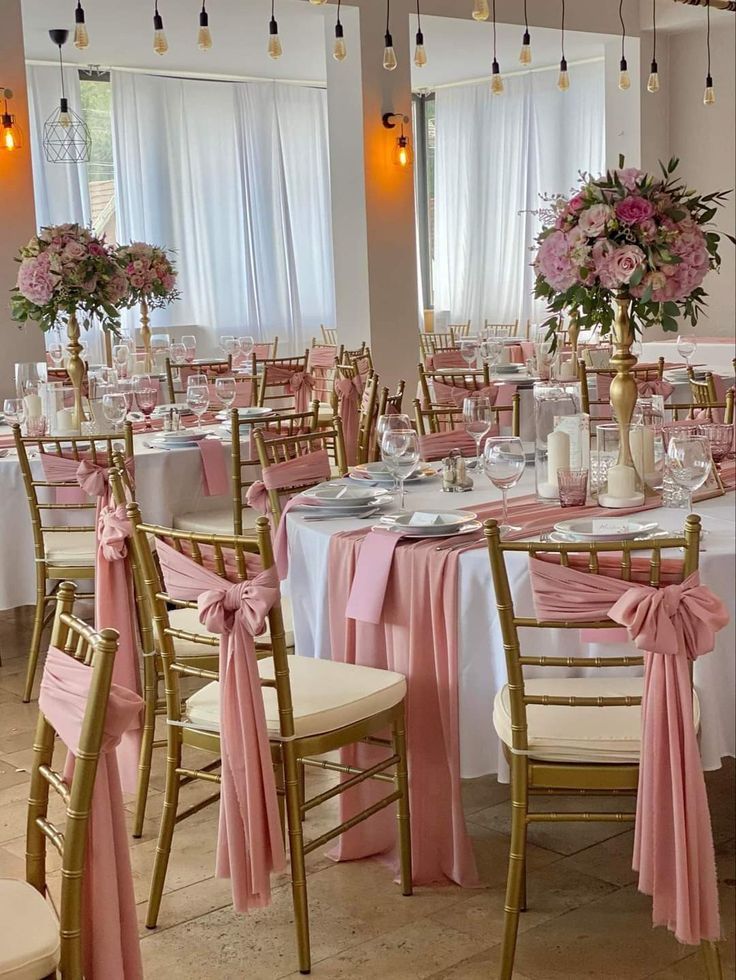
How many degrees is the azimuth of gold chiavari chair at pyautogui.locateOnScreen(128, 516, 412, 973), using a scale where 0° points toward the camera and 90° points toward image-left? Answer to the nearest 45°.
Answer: approximately 225°

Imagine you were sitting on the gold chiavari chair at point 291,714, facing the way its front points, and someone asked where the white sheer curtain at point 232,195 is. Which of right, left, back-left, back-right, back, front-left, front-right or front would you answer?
front-left

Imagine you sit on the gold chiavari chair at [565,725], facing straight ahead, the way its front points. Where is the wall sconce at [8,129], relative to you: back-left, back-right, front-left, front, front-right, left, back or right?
front-left

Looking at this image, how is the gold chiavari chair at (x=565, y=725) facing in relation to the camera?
away from the camera

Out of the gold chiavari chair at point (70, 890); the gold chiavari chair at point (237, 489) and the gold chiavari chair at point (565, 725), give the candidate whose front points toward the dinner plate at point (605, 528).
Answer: the gold chiavari chair at point (565, 725)

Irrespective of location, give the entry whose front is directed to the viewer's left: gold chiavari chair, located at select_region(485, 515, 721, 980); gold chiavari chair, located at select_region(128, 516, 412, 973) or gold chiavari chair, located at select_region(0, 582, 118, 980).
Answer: gold chiavari chair, located at select_region(0, 582, 118, 980)

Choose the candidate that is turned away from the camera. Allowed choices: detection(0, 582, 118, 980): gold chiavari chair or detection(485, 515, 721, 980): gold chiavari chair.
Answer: detection(485, 515, 721, 980): gold chiavari chair

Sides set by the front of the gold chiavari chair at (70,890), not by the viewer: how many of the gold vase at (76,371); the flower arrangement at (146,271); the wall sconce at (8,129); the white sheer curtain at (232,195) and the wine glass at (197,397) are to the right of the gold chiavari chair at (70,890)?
5

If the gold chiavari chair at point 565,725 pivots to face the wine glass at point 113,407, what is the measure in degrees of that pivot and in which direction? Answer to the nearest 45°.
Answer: approximately 45° to its left

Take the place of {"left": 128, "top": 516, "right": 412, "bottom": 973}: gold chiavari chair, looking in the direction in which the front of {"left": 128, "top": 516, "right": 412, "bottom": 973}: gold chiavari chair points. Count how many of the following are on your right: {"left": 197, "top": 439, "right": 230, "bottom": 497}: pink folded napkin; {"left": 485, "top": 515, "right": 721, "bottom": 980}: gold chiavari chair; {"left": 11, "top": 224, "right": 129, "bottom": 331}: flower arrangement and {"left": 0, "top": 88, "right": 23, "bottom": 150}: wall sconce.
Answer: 1

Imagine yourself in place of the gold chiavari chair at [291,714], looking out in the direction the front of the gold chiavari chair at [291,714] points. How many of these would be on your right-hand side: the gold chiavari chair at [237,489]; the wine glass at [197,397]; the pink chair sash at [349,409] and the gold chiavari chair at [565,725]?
1

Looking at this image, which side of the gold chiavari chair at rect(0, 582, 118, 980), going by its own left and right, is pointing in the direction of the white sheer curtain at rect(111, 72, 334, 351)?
right

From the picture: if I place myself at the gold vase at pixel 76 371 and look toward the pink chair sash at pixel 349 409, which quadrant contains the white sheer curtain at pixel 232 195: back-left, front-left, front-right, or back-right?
front-left

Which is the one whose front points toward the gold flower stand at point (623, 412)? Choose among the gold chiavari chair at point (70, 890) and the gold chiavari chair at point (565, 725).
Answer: the gold chiavari chair at point (565, 725)
